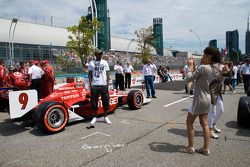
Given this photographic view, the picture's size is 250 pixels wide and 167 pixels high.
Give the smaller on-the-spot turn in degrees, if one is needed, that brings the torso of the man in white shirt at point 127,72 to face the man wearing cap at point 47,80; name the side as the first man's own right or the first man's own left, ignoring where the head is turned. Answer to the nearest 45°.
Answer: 0° — they already face them

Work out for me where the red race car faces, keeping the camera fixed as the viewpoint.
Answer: facing away from the viewer and to the right of the viewer

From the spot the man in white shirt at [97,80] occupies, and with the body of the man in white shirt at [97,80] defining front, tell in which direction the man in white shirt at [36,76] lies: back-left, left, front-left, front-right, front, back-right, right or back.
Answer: back-right

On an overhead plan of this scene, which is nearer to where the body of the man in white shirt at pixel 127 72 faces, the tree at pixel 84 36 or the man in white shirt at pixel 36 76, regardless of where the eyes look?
the man in white shirt

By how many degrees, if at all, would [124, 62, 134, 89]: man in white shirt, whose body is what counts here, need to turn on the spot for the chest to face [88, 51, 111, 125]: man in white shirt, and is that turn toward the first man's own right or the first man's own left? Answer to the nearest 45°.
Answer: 0° — they already face them

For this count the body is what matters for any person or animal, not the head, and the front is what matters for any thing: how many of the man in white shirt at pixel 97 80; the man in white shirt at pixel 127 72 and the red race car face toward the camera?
2

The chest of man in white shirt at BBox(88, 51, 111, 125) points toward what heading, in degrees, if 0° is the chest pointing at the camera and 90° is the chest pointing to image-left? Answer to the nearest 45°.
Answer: approximately 0°

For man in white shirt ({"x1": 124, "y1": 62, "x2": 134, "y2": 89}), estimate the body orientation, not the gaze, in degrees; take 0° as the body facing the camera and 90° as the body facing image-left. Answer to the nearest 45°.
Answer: approximately 0°

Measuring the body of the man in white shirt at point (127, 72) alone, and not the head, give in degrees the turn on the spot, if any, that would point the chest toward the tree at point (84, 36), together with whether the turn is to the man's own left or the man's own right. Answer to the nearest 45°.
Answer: approximately 135° to the man's own right

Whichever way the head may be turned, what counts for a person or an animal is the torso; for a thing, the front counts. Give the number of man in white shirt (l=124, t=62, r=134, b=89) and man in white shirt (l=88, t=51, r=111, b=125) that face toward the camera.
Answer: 2
